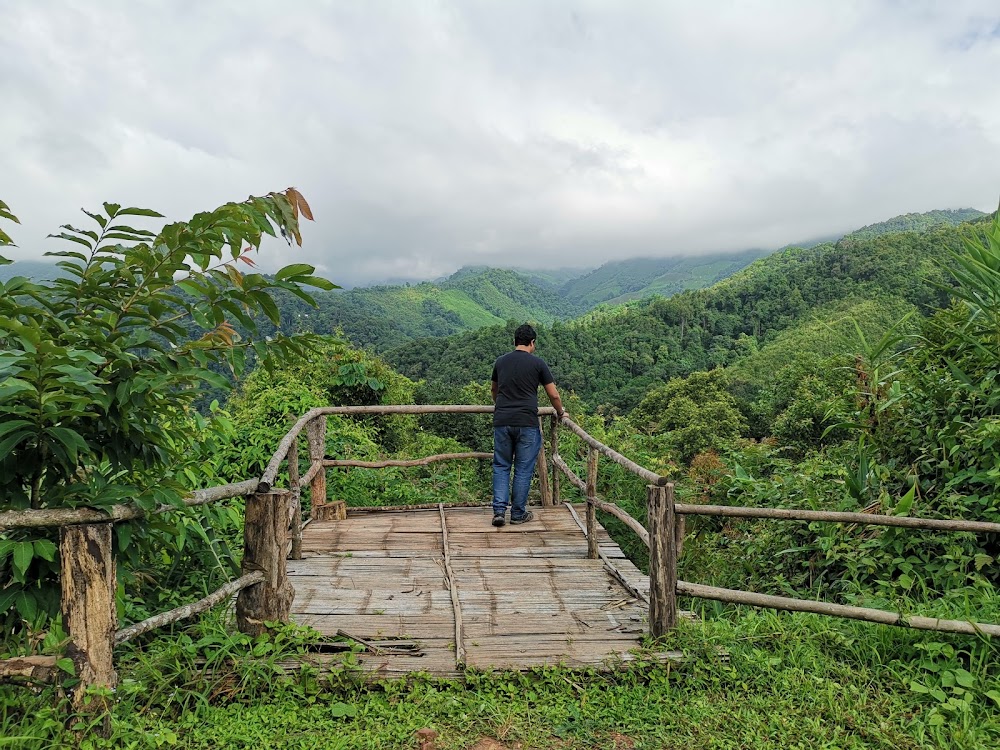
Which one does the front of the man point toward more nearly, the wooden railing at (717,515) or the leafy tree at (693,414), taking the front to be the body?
the leafy tree

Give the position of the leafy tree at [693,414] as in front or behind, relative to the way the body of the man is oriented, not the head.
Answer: in front

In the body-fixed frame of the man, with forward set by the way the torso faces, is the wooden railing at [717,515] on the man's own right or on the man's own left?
on the man's own right

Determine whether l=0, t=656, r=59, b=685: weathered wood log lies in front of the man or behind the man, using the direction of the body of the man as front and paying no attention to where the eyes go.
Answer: behind

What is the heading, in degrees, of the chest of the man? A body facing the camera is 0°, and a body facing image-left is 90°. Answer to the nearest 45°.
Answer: approximately 225°

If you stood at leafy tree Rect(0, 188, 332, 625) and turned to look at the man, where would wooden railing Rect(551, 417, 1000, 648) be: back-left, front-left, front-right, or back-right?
front-right
